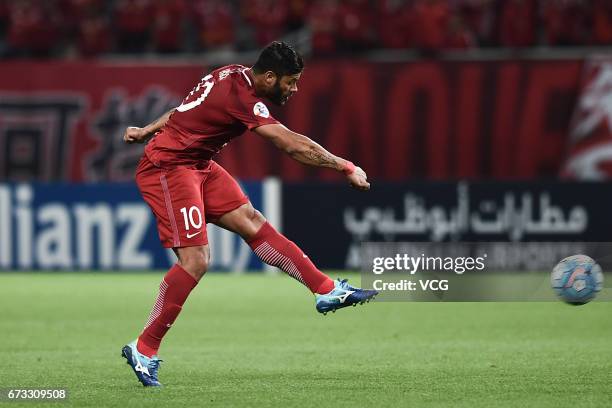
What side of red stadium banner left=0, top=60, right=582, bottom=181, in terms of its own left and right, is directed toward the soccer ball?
front

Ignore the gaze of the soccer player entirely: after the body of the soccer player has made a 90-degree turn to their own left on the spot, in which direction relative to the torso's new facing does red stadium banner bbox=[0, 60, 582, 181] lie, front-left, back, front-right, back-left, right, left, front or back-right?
front

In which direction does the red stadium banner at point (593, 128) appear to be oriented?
toward the camera

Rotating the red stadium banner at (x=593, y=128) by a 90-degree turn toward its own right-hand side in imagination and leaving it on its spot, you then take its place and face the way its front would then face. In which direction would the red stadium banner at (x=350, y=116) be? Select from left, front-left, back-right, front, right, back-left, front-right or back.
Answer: front

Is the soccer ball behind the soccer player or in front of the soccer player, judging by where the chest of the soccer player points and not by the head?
in front

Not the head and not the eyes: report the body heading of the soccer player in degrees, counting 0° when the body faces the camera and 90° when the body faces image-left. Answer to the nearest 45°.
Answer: approximately 270°

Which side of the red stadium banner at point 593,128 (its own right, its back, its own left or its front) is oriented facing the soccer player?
front

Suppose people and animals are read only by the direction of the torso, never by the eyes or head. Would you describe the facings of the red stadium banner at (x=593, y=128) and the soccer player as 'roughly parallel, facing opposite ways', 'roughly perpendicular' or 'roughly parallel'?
roughly perpendicular

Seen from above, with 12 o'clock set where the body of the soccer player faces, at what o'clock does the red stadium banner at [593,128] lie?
The red stadium banner is roughly at 10 o'clock from the soccer player.

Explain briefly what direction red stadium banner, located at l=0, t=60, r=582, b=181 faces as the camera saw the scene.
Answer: facing the viewer

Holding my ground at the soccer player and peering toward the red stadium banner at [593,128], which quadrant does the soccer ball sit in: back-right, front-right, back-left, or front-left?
front-right

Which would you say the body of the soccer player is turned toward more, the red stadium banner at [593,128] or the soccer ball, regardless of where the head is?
the soccer ball
